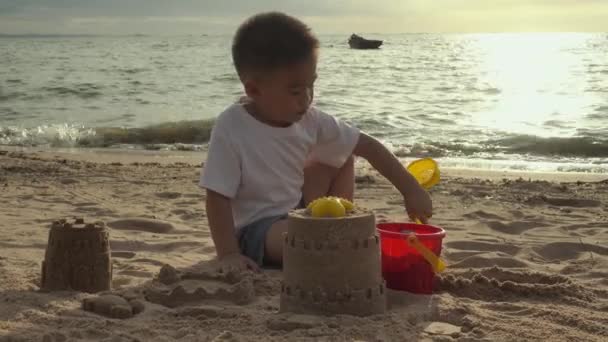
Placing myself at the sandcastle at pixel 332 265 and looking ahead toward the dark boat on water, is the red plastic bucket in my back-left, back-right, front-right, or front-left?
front-right

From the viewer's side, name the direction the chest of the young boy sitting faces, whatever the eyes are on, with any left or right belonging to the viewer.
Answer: facing the viewer and to the right of the viewer

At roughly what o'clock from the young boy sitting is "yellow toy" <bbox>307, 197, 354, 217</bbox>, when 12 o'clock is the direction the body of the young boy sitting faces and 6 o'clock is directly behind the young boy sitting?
The yellow toy is roughly at 1 o'clock from the young boy sitting.

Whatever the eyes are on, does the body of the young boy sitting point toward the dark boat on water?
no

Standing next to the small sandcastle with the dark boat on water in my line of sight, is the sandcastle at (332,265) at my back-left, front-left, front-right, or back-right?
back-right

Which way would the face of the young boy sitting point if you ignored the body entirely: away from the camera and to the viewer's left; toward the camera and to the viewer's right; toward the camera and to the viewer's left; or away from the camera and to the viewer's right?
toward the camera and to the viewer's right

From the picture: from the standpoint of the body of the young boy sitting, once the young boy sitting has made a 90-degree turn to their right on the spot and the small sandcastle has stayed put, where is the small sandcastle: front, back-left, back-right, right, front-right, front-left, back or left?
front
